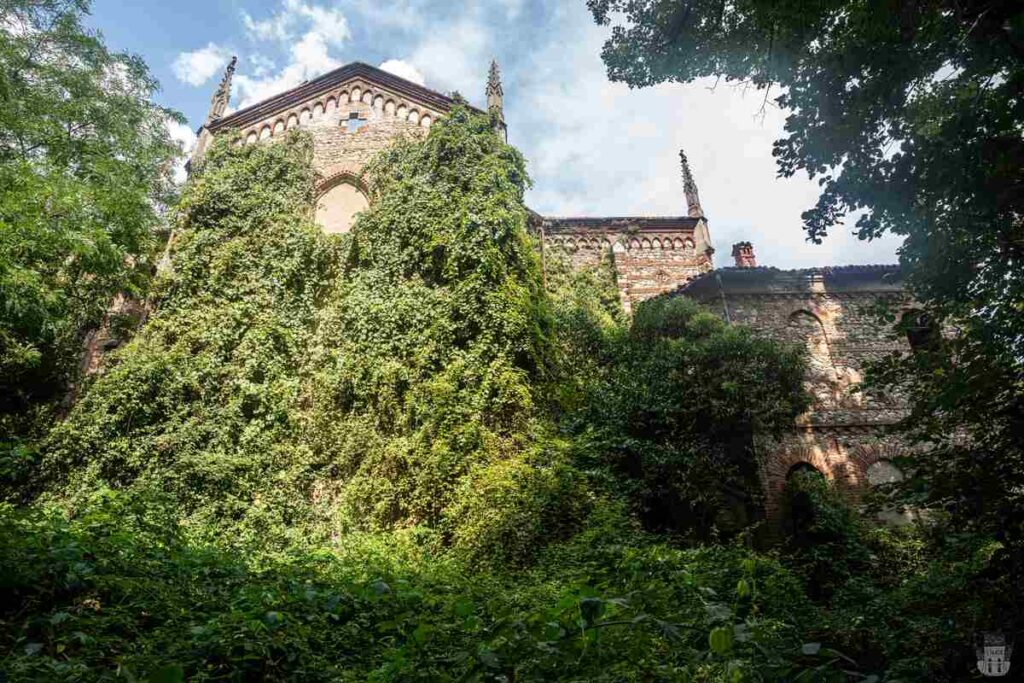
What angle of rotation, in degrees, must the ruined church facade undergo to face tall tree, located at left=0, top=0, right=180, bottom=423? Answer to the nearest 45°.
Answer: approximately 90° to its right

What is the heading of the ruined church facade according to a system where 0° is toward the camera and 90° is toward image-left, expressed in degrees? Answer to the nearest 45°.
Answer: approximately 0°

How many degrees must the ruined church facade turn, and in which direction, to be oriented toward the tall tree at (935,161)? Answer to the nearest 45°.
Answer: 0° — it already faces it
